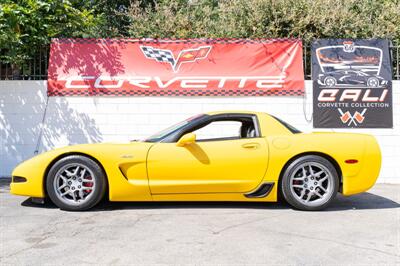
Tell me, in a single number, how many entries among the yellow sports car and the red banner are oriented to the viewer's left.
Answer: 1

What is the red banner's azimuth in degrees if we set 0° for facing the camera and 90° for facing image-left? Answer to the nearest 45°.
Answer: approximately 0°

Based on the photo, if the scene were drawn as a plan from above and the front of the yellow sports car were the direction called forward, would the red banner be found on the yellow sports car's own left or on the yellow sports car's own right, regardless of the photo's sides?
on the yellow sports car's own right

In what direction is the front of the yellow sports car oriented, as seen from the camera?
facing to the left of the viewer

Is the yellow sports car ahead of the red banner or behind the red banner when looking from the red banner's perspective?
ahead

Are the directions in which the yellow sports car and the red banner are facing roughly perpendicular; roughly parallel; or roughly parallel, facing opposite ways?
roughly perpendicular
